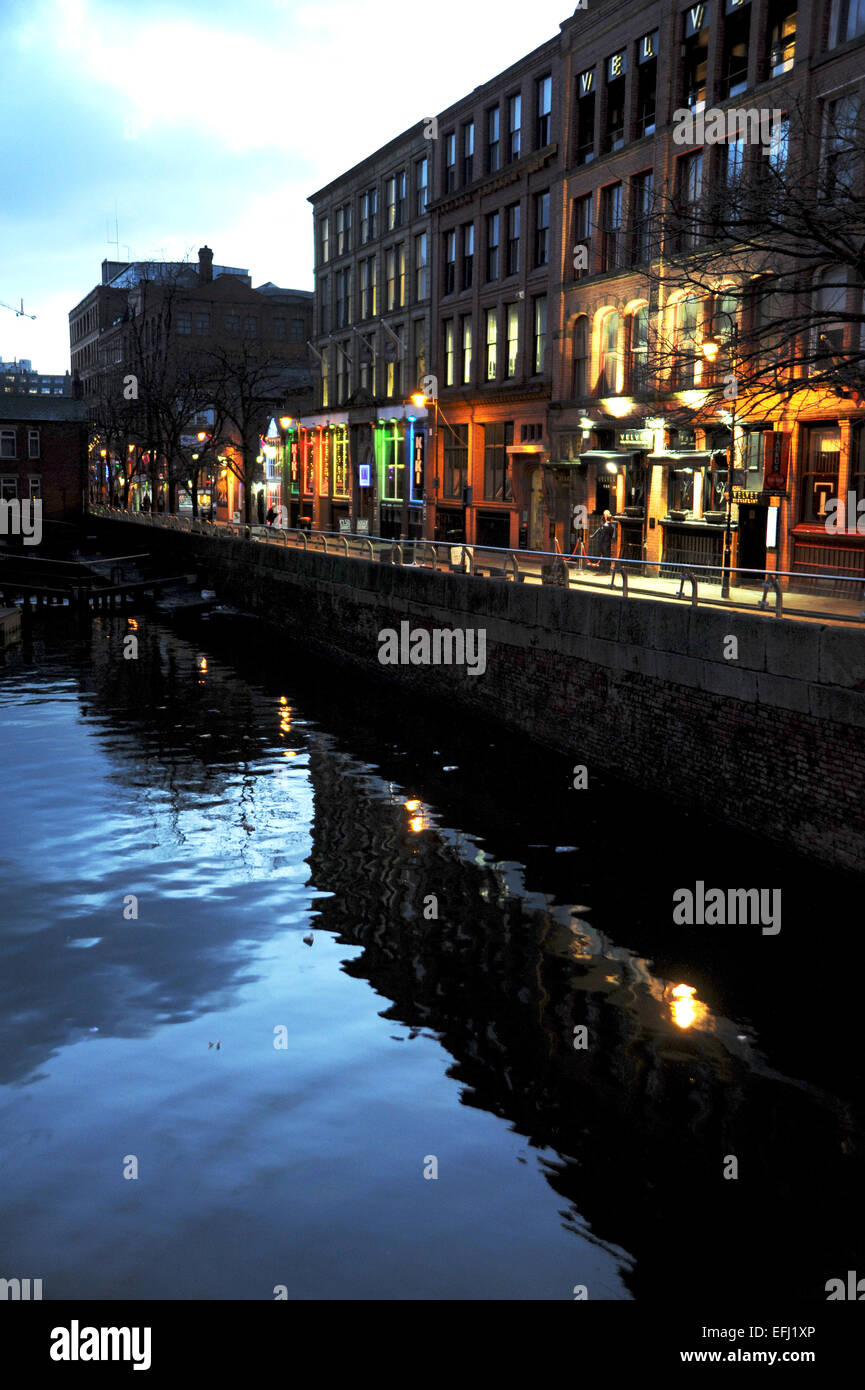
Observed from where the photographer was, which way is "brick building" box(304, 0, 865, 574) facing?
facing the viewer and to the left of the viewer

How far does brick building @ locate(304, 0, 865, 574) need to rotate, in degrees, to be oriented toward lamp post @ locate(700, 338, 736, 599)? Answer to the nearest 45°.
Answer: approximately 45° to its left
